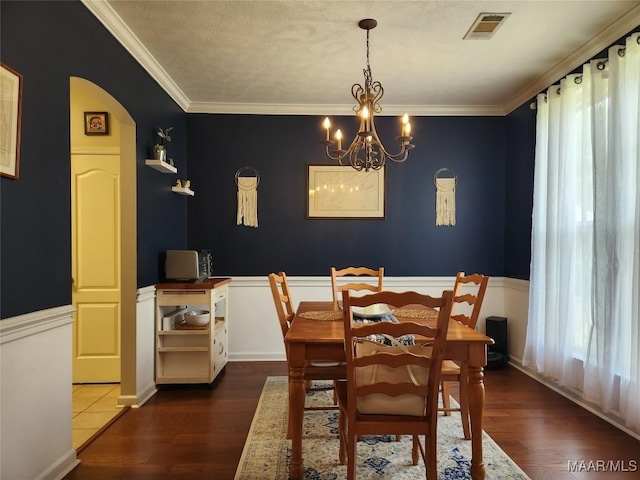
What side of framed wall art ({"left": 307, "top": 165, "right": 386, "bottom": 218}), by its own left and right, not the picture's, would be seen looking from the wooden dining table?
front

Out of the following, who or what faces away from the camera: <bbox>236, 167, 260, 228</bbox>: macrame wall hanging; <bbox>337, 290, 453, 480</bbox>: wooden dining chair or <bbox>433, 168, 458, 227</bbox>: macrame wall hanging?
the wooden dining chair

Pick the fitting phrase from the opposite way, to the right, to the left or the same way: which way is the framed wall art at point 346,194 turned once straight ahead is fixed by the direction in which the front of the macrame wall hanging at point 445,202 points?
the same way

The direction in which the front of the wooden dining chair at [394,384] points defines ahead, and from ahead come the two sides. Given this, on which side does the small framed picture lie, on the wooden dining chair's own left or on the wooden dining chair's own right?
on the wooden dining chair's own left

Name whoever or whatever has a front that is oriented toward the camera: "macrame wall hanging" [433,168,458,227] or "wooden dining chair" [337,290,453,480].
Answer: the macrame wall hanging

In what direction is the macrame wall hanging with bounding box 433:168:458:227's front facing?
toward the camera

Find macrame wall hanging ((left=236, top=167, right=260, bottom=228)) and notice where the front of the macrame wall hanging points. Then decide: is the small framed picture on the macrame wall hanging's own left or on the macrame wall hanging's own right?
on the macrame wall hanging's own right

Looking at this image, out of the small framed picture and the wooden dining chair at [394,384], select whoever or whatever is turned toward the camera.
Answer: the small framed picture

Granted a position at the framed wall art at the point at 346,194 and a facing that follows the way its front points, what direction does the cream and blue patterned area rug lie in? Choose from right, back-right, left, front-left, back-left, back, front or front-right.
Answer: front

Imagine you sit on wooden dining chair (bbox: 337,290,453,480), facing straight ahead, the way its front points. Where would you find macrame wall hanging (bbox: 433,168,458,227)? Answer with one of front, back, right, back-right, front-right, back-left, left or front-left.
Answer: front

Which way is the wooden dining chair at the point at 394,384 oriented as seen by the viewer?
away from the camera

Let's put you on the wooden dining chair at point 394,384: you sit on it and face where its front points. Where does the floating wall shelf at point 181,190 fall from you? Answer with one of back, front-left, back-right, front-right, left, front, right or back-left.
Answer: front-left

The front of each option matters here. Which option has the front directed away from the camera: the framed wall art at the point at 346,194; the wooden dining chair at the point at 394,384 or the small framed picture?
the wooden dining chair

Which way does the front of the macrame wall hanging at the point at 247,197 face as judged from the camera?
facing the viewer

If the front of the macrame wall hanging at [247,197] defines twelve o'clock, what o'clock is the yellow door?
The yellow door is roughly at 2 o'clock from the macrame wall hanging.

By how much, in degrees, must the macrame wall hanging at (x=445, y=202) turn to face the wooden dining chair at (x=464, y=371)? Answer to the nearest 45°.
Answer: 0° — it already faces it
